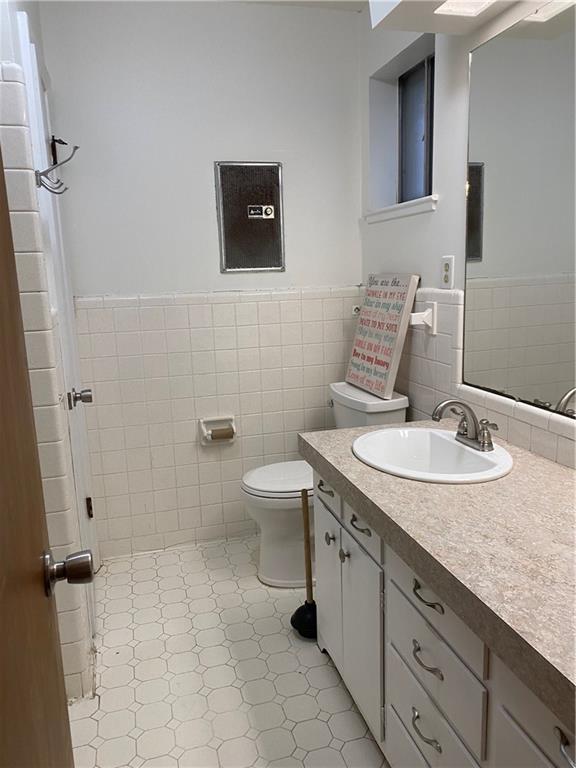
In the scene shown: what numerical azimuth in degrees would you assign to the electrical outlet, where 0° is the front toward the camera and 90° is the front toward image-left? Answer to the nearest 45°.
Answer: approximately 45°

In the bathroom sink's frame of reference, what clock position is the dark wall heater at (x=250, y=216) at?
The dark wall heater is roughly at 3 o'clock from the bathroom sink.

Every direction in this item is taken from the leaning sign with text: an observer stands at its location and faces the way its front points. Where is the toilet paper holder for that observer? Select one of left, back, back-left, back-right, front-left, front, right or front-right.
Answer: front-right

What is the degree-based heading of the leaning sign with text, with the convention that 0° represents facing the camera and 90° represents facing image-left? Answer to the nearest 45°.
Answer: approximately 45°

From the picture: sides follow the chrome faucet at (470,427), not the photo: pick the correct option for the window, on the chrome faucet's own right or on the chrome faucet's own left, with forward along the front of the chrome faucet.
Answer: on the chrome faucet's own right
